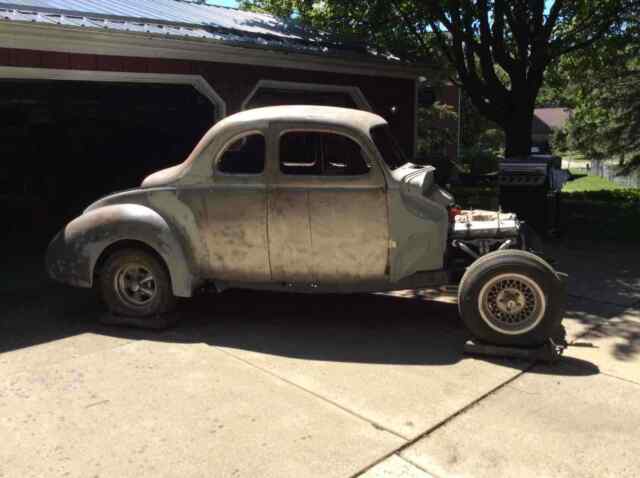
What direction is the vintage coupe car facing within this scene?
to the viewer's right

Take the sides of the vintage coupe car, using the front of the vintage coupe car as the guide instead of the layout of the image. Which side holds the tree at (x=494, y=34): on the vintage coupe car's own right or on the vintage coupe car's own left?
on the vintage coupe car's own left

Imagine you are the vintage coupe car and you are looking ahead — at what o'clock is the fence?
The fence is roughly at 10 o'clock from the vintage coupe car.

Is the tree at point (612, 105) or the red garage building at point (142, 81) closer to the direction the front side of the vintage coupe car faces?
the tree

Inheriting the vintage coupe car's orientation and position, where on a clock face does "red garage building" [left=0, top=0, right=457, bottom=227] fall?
The red garage building is roughly at 8 o'clock from the vintage coupe car.

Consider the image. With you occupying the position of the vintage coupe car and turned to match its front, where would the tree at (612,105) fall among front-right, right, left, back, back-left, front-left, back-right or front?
front-left

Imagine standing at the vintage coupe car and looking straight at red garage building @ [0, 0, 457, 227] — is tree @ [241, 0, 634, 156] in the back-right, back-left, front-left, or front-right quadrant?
front-right

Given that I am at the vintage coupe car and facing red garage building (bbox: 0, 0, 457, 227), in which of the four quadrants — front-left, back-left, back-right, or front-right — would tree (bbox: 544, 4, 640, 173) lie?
front-right
